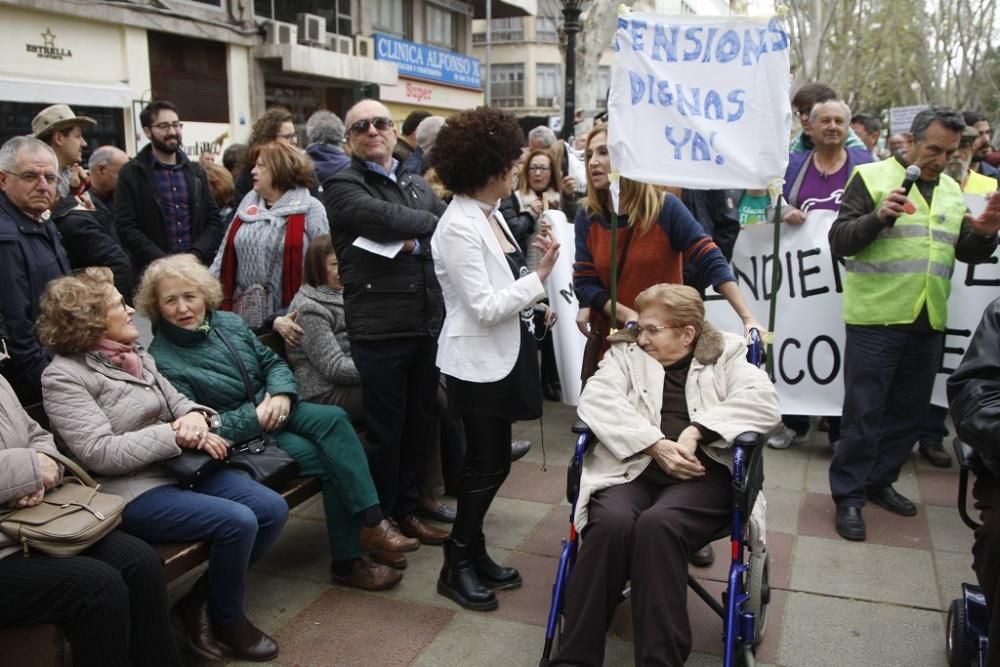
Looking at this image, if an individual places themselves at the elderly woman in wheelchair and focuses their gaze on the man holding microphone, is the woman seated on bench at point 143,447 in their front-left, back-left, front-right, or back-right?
back-left

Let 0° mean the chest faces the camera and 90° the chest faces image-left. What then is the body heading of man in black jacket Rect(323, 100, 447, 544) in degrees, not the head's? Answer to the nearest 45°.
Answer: approximately 315°

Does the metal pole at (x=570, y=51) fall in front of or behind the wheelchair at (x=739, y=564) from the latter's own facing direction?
behind

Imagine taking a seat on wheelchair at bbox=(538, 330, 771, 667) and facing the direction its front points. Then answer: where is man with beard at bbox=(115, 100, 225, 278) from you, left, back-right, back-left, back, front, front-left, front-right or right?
back-right

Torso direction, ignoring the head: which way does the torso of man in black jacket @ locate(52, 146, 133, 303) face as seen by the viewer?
to the viewer's right

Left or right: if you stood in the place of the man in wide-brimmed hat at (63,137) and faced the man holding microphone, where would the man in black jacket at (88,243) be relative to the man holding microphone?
right

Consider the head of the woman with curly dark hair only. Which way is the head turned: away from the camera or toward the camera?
away from the camera

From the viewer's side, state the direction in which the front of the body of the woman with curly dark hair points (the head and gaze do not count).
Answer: to the viewer's right

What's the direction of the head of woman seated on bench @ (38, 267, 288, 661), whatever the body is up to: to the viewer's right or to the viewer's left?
to the viewer's right
